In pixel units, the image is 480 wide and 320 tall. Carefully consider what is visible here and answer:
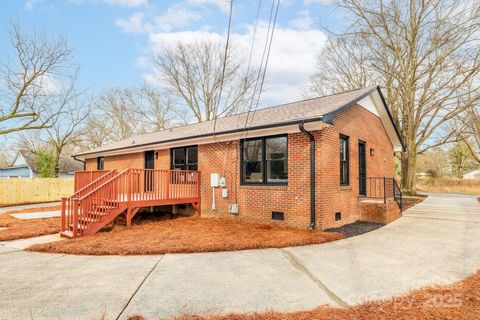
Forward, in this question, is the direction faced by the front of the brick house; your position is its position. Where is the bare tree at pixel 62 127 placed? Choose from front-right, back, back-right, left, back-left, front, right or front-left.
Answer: right

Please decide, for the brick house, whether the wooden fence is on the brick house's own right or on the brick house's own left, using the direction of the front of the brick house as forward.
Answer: on the brick house's own right

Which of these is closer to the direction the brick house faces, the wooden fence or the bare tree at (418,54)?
the wooden fence

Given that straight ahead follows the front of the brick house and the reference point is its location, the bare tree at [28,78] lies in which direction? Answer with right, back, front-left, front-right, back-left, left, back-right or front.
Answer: right

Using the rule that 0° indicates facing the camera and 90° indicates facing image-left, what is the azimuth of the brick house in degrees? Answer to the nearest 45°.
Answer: approximately 45°

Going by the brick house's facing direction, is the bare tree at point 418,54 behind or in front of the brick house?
behind
